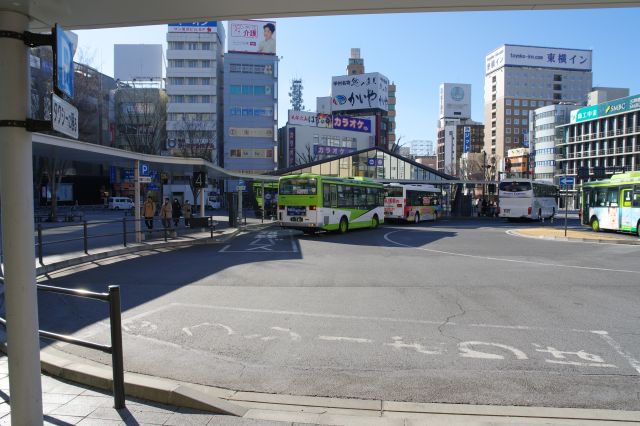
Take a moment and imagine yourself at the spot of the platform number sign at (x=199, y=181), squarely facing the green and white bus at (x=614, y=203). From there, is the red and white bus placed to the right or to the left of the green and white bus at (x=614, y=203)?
left

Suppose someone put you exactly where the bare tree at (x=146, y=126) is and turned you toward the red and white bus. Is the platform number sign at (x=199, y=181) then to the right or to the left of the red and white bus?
right

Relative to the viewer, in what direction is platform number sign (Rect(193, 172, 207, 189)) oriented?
toward the camera

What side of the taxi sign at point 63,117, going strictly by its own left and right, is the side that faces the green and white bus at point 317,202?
left
